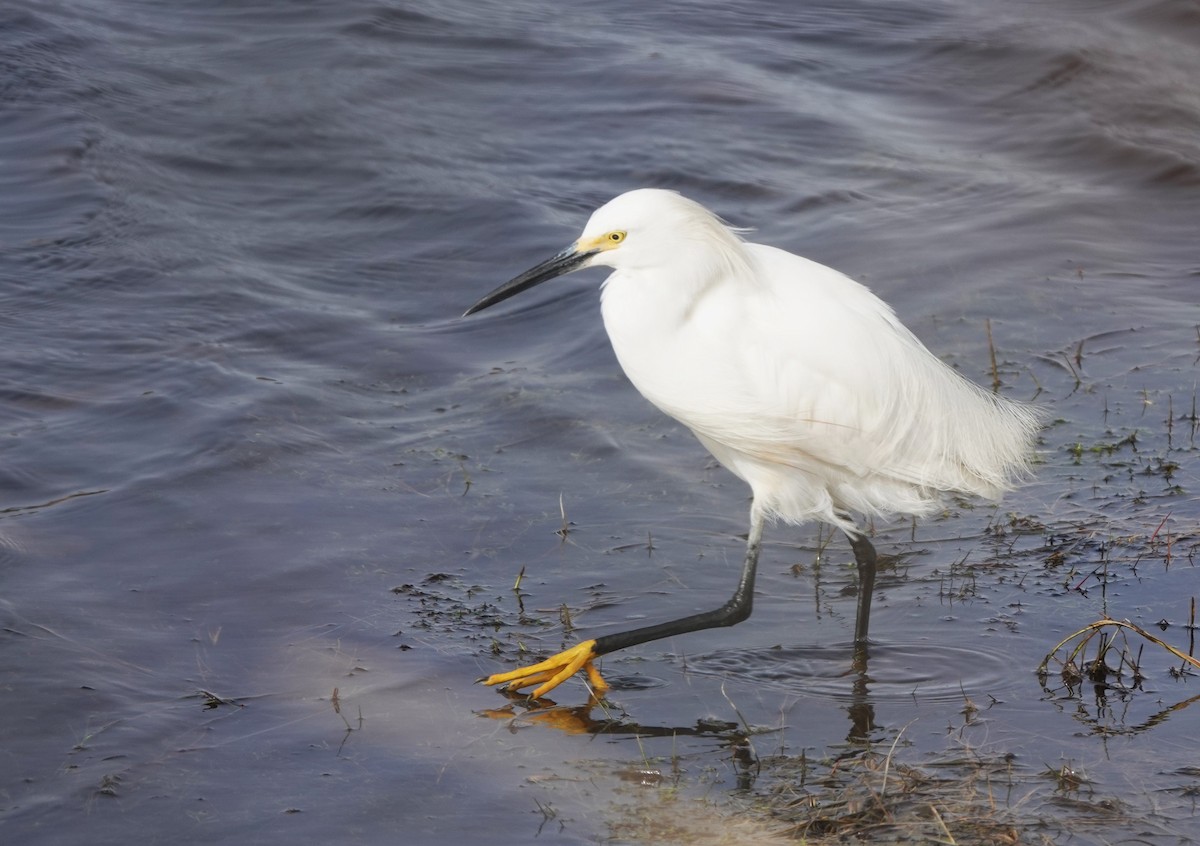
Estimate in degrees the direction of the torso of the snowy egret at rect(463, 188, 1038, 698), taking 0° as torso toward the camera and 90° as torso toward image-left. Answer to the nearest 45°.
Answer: approximately 90°
